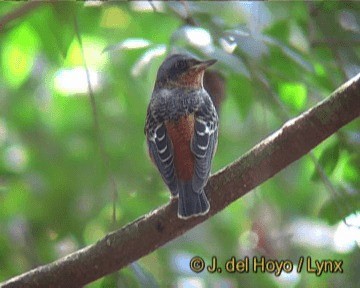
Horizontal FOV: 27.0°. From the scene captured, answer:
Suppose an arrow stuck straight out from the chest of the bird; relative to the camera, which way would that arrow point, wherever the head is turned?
away from the camera

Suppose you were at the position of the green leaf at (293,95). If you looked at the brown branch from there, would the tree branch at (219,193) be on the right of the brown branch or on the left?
left
